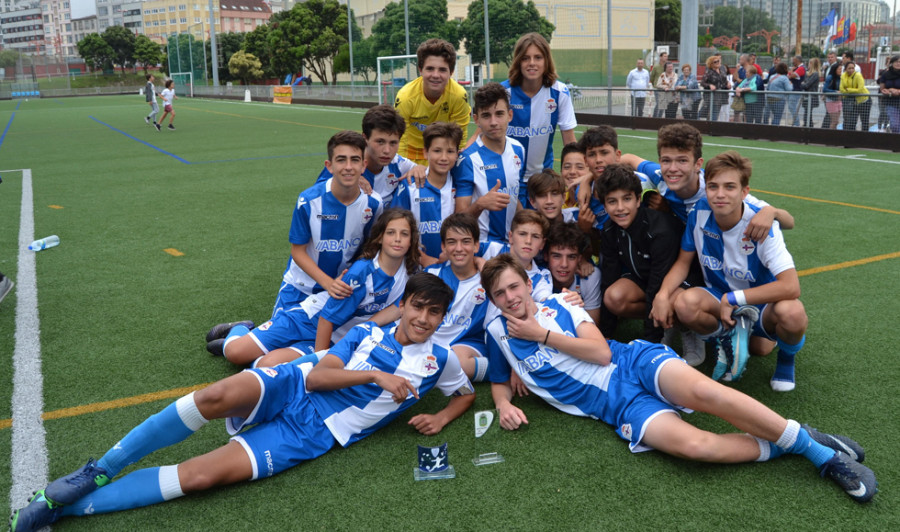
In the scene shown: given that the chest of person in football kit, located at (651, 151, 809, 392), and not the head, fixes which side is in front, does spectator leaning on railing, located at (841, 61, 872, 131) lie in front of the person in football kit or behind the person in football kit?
behind

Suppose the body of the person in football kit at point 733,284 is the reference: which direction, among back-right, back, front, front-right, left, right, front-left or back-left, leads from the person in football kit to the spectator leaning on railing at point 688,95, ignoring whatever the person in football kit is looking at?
back

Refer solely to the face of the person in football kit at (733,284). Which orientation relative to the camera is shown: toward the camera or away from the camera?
toward the camera

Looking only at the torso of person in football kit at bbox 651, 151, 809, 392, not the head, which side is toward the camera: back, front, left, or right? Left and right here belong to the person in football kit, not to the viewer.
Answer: front

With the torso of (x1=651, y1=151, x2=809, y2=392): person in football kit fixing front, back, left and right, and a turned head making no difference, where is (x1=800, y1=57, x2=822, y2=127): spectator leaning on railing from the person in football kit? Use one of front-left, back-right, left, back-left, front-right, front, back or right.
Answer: back

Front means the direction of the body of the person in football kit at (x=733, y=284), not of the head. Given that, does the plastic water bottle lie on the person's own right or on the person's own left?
on the person's own right

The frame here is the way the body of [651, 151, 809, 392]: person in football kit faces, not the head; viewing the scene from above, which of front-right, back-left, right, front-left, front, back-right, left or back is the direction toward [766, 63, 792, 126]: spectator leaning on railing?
back

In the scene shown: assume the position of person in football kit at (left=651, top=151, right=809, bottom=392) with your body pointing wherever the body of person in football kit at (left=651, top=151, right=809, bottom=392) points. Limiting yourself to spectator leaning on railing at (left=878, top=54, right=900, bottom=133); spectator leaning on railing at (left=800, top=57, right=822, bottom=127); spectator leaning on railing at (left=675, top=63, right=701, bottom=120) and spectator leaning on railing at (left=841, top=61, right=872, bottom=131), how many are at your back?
4

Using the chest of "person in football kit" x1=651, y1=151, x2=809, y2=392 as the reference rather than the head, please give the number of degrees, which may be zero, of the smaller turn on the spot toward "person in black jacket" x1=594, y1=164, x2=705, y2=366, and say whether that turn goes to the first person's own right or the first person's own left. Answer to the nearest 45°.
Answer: approximately 135° to the first person's own right
